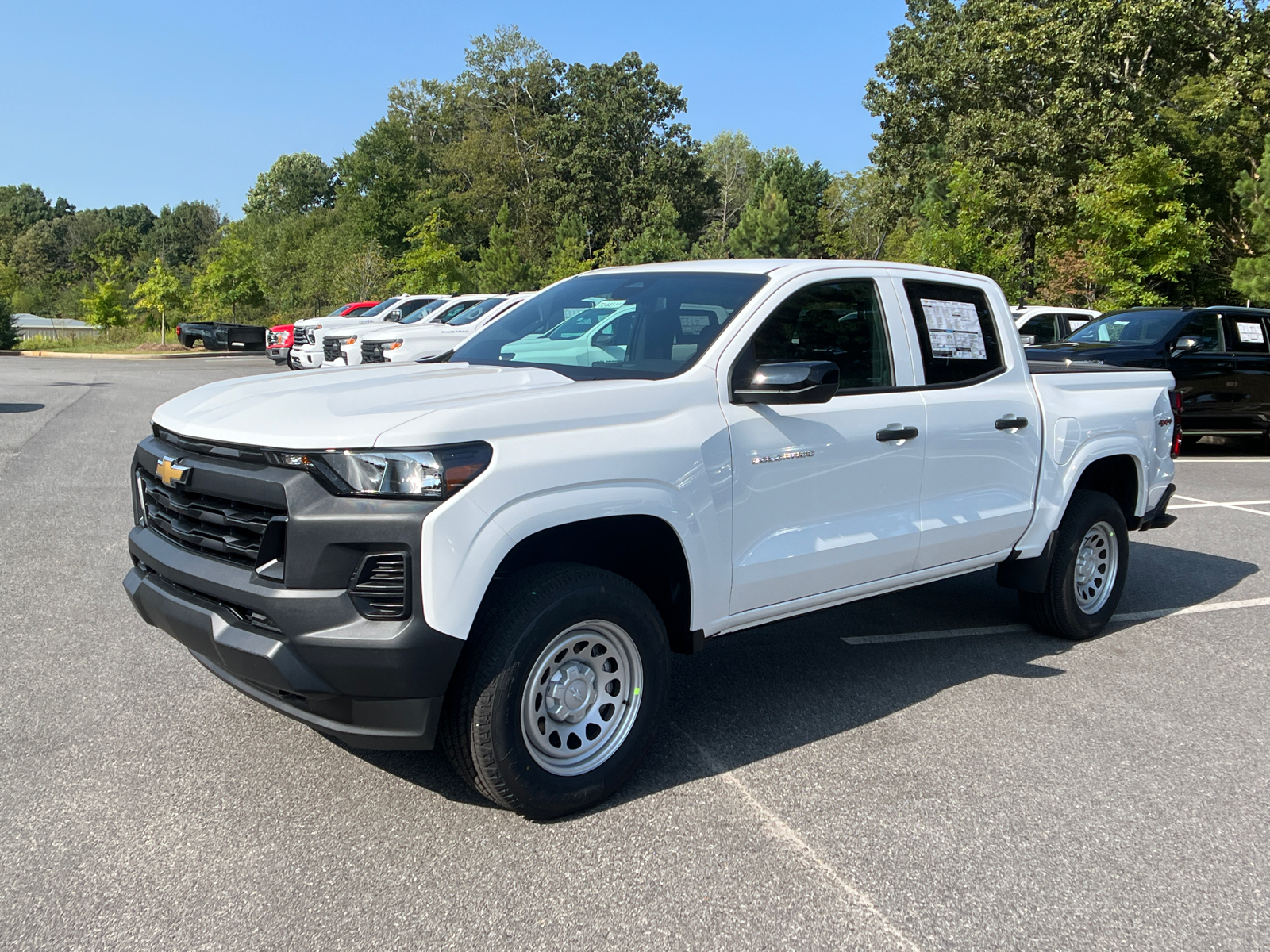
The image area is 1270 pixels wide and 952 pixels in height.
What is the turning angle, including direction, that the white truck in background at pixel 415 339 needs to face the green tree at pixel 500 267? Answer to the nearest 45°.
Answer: approximately 135° to its right

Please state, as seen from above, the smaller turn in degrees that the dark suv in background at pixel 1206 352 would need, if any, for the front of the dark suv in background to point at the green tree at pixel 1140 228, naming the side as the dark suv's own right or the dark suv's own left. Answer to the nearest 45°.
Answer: approximately 135° to the dark suv's own right

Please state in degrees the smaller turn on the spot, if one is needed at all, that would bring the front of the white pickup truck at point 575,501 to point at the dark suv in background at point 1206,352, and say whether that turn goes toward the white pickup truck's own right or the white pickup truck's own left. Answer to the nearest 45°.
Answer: approximately 180°

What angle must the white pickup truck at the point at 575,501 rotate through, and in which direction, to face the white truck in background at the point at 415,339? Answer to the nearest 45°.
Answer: approximately 135° to its right

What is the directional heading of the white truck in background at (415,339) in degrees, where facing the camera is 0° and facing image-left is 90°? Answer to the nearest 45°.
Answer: approximately 45°

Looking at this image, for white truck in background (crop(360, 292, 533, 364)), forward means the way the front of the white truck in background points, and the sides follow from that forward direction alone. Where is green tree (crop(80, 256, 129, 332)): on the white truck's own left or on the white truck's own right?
on the white truck's own right

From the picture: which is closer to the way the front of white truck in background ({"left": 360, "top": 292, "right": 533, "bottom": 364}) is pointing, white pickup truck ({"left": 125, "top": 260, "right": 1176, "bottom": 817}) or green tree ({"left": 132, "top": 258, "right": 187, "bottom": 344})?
the white pickup truck

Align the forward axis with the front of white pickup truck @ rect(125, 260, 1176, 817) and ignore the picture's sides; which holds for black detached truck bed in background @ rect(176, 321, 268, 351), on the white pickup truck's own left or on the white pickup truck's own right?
on the white pickup truck's own right
